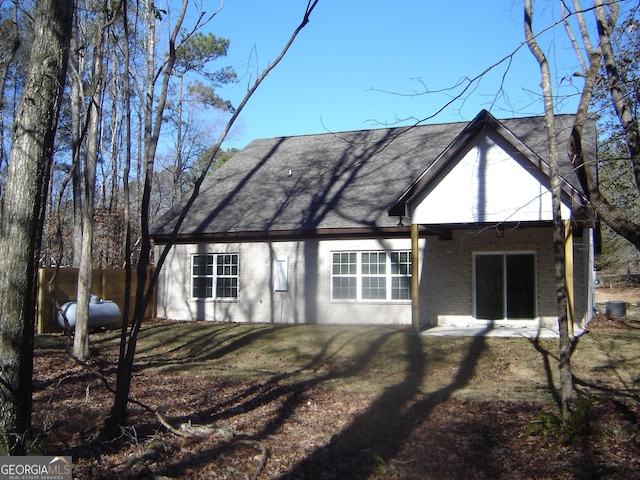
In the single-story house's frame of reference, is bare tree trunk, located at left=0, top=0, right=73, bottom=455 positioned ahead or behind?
behind

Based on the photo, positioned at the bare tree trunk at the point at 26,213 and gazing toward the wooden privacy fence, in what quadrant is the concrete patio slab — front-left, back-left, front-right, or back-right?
front-right

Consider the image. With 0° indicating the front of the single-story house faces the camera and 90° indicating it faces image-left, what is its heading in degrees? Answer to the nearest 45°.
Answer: approximately 180°

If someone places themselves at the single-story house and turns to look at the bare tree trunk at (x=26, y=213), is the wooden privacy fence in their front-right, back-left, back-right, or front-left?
front-right

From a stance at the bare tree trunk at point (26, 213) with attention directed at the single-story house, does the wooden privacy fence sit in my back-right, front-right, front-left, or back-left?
front-left

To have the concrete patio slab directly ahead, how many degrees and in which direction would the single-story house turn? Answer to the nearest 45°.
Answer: approximately 135° to its right

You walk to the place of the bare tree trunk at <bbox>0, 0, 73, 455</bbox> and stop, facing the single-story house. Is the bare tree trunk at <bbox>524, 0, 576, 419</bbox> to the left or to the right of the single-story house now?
right

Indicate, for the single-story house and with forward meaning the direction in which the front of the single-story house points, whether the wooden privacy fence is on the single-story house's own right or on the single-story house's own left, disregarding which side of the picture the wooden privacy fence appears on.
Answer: on the single-story house's own left

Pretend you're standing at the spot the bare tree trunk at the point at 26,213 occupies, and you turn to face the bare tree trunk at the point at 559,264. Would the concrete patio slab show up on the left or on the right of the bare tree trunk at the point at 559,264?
left

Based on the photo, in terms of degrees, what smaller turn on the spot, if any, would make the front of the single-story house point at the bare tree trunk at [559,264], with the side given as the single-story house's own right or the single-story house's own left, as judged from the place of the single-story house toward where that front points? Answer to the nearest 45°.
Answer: approximately 180°
